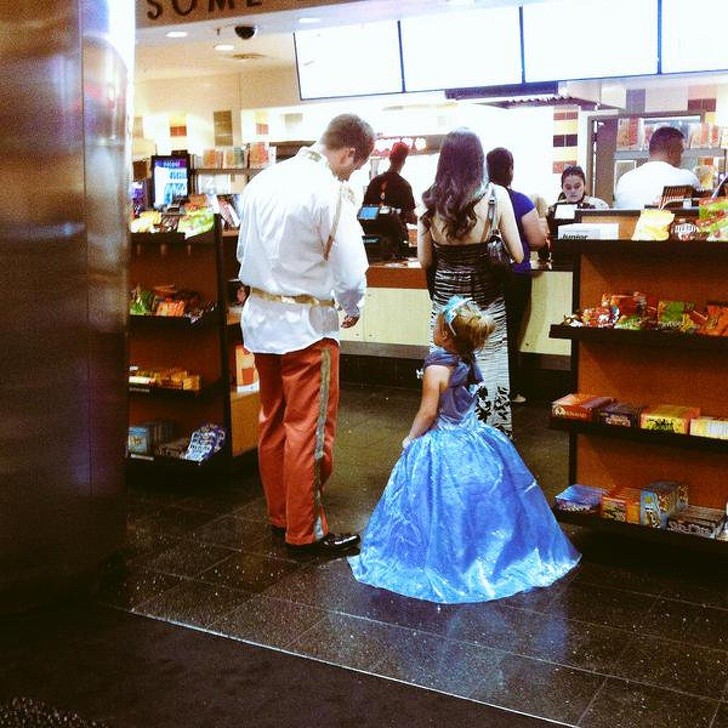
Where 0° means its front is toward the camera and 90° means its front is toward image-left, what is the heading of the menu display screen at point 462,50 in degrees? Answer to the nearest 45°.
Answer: approximately 0°

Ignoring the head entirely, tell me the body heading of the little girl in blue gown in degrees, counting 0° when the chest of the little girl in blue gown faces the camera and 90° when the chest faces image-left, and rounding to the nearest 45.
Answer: approximately 135°

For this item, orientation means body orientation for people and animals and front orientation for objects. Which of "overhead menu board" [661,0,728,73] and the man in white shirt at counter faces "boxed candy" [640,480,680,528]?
the overhead menu board

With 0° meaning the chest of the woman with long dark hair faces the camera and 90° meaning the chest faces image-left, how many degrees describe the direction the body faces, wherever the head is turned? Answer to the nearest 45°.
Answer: approximately 180°

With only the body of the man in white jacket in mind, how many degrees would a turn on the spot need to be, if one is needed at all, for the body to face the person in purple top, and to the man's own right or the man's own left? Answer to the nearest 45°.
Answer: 0° — they already face them

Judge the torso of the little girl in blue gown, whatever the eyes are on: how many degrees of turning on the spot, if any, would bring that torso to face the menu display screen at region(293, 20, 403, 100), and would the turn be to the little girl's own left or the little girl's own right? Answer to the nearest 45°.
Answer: approximately 45° to the little girl's own right

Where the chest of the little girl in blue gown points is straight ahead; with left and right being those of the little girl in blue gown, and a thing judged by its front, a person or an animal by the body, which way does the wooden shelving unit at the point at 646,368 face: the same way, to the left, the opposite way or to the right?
to the left

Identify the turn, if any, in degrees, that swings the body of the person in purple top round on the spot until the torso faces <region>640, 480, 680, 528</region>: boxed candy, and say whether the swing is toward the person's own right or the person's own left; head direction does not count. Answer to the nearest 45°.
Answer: approximately 180°

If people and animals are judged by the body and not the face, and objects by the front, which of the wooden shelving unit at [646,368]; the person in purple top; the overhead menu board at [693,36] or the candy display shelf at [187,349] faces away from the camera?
the person in purple top

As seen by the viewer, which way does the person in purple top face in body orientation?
away from the camera

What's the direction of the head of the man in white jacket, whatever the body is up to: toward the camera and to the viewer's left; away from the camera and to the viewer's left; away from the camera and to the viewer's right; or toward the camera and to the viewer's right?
away from the camera and to the viewer's right

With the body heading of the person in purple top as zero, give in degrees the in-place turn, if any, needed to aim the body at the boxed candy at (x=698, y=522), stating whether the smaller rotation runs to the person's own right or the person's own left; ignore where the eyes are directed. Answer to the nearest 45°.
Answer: approximately 180°

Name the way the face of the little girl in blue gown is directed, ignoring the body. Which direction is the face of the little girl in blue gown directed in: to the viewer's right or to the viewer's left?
to the viewer's left

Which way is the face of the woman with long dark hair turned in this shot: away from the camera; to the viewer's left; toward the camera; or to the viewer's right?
away from the camera
